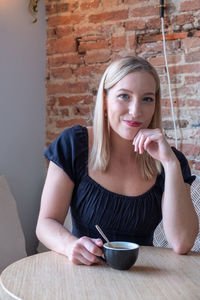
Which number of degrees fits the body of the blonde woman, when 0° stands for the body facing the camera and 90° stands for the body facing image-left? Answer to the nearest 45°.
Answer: approximately 0°
